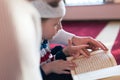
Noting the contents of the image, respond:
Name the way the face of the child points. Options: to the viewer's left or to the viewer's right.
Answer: to the viewer's right

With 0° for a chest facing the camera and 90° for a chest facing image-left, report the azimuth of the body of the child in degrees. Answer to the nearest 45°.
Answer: approximately 270°
